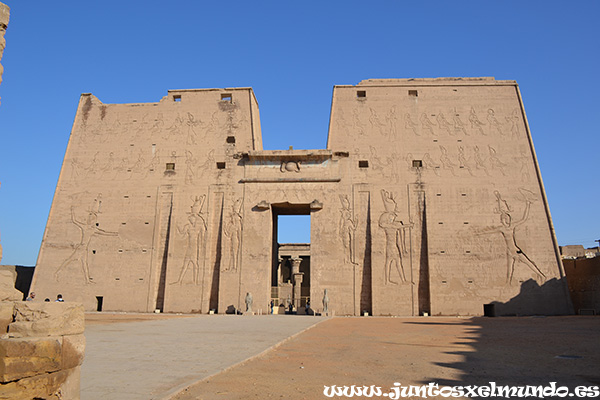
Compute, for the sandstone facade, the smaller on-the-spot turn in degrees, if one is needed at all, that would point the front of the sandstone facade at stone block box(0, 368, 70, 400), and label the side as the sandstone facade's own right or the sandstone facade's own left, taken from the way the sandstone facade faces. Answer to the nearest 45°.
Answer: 0° — it already faces it

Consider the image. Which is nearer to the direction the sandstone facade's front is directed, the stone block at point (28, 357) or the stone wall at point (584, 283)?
the stone block

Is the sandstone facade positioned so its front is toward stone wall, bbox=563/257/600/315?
no

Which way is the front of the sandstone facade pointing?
toward the camera

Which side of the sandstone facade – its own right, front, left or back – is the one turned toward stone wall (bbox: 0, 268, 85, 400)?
front

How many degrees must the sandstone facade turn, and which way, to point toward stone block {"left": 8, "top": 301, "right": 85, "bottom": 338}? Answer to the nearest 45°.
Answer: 0° — it already faces it

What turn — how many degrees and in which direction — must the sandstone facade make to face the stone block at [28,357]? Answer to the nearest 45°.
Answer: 0° — it already faces it

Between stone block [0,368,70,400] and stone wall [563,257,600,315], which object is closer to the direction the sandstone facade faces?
the stone block
